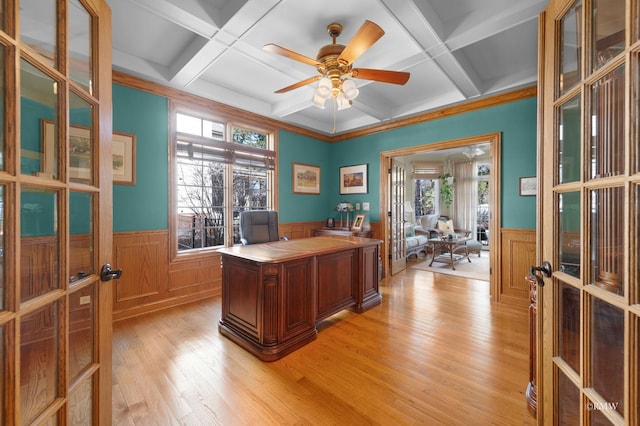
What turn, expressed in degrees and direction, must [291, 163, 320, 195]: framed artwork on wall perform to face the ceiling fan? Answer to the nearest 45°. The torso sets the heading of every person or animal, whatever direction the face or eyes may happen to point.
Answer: approximately 45° to its right

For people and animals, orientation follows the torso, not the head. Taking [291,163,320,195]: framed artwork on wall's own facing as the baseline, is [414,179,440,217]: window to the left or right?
on its left

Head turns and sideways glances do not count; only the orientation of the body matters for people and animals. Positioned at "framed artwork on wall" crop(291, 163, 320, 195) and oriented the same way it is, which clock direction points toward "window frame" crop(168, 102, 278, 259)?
The window frame is roughly at 3 o'clock from the framed artwork on wall.

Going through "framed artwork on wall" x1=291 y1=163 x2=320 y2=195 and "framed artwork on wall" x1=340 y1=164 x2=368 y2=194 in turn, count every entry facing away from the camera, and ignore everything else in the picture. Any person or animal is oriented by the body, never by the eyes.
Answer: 0

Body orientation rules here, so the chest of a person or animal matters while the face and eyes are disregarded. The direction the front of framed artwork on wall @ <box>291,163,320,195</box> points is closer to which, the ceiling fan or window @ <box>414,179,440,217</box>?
the ceiling fan

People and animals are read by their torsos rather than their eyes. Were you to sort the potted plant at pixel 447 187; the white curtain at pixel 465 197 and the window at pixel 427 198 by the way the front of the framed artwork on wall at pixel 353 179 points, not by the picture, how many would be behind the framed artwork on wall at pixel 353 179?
3

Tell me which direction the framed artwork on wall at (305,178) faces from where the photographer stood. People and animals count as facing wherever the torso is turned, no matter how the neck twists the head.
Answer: facing the viewer and to the right of the viewer

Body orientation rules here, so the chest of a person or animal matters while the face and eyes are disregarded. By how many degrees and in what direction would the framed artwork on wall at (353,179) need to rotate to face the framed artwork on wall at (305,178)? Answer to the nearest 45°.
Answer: approximately 45° to its right

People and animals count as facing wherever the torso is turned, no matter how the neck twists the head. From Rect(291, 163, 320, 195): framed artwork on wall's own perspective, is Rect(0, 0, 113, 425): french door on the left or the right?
on its right

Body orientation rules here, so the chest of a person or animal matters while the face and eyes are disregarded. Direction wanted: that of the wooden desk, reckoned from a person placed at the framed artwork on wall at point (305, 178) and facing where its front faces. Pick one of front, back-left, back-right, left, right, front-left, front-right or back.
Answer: front-right

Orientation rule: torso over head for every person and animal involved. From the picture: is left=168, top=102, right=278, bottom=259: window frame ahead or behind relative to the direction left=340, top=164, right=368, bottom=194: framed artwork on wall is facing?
ahead

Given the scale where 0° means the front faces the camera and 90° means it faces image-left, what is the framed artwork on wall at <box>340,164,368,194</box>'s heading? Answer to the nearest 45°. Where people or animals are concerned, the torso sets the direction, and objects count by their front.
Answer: approximately 45°

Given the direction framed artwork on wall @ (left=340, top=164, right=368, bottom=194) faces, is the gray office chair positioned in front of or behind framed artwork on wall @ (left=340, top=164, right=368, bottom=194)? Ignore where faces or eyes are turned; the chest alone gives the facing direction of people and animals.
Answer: in front
